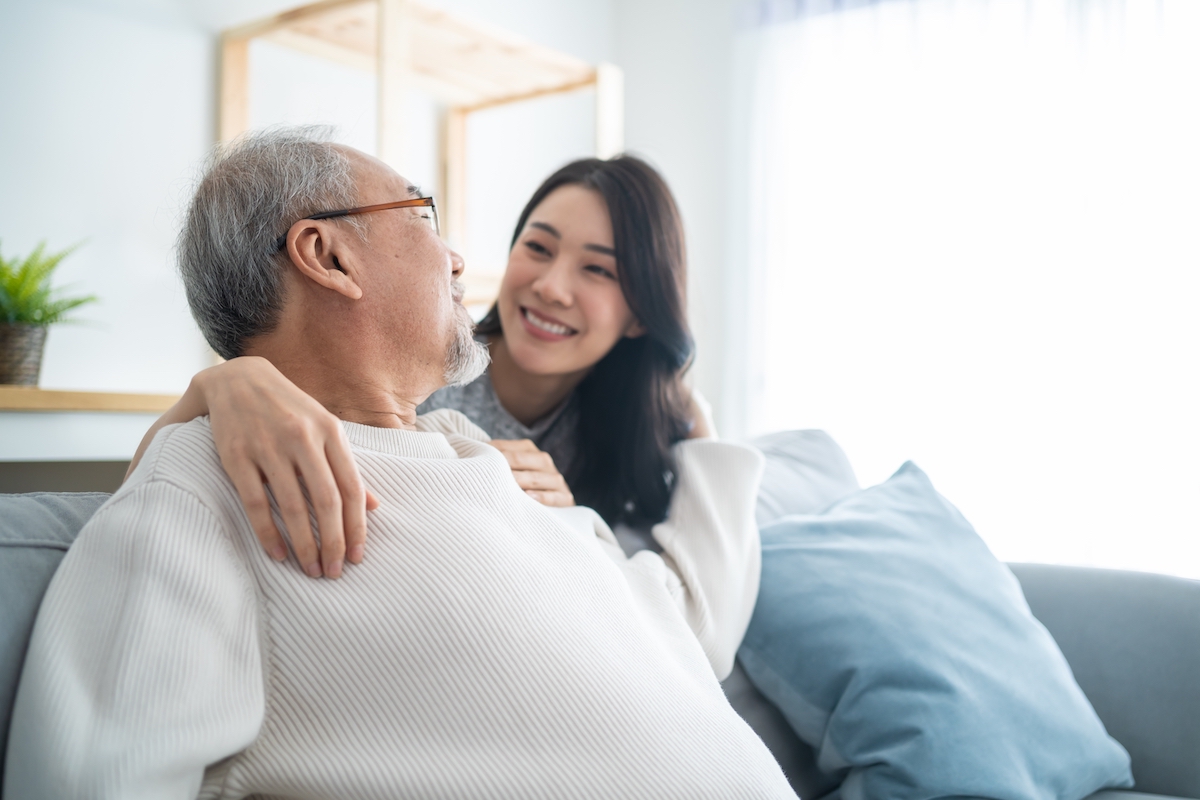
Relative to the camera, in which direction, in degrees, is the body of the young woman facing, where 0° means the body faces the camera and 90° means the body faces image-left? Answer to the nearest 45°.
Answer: approximately 45°

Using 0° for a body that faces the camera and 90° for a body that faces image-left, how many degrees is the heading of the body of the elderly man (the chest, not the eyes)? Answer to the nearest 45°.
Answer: approximately 315°

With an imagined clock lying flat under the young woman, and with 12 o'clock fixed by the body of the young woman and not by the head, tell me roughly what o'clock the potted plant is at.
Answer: The potted plant is roughly at 2 o'clock from the young woman.

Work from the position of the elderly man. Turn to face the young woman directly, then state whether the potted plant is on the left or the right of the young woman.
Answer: left

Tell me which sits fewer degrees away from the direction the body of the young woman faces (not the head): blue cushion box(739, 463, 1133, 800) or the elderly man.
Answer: the elderly man

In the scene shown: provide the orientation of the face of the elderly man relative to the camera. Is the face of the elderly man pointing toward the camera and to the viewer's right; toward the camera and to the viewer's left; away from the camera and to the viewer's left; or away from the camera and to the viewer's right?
away from the camera and to the viewer's right

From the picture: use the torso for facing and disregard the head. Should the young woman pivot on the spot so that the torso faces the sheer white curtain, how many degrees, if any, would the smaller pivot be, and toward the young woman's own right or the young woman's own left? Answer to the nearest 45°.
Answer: approximately 180°

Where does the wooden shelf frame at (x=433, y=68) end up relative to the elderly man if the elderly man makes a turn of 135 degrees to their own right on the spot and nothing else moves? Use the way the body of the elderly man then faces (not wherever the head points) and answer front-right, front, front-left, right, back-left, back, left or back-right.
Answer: right

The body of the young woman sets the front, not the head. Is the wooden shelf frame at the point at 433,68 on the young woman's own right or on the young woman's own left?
on the young woman's own right

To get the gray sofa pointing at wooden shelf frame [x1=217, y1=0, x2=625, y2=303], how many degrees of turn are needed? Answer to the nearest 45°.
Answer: approximately 135° to its right
